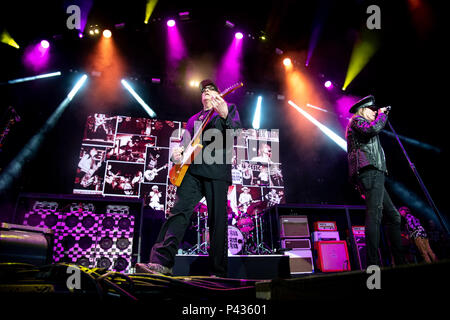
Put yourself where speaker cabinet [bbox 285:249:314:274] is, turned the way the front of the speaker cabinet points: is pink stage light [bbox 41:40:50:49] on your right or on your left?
on your right

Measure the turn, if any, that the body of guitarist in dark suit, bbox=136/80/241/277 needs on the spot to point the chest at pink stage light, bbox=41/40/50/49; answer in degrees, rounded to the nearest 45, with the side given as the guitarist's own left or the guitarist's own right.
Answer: approximately 90° to the guitarist's own right

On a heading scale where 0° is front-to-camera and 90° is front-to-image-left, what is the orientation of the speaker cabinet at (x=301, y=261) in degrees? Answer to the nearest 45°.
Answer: approximately 0°

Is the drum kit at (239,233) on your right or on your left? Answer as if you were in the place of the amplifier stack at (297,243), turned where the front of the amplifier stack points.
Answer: on your right

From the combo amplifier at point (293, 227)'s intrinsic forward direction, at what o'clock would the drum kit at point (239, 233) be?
The drum kit is roughly at 2 o'clock from the combo amplifier.
